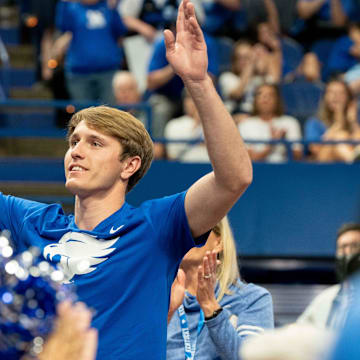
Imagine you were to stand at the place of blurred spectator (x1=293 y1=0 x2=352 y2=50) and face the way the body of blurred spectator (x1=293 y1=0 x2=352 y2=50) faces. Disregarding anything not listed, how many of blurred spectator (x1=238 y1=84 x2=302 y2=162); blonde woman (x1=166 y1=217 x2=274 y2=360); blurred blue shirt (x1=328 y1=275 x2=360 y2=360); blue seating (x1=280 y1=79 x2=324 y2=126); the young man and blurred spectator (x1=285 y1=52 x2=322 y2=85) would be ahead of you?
6

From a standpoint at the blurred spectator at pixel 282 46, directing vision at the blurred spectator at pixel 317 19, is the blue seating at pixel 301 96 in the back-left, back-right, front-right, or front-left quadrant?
back-right

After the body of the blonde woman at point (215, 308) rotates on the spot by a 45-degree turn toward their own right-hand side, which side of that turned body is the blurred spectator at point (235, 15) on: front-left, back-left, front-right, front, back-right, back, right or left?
right

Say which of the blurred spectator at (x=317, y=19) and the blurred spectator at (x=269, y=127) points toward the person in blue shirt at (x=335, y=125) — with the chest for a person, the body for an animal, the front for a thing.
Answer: the blurred spectator at (x=317, y=19)

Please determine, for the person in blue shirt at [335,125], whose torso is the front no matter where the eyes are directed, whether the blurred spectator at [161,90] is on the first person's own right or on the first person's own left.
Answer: on the first person's own right

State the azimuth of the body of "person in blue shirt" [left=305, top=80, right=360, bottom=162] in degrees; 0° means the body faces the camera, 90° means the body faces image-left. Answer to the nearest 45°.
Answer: approximately 0°

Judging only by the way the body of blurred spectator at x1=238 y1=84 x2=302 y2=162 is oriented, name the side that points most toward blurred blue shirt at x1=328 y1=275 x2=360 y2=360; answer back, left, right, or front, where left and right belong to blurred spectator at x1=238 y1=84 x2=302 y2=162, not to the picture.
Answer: front

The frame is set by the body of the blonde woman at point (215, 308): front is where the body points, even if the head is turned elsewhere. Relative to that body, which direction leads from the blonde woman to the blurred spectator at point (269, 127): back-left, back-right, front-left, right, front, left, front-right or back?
back-right

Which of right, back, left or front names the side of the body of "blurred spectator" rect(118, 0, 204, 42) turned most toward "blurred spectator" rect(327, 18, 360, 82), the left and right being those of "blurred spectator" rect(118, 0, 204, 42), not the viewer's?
left

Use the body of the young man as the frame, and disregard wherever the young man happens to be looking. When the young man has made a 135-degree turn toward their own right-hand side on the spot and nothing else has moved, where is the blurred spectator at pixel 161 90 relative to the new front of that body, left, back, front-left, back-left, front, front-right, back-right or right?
front

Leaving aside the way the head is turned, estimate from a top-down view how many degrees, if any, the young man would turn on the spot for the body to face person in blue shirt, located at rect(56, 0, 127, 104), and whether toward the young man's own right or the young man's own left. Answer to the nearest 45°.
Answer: approximately 135° to the young man's own right
